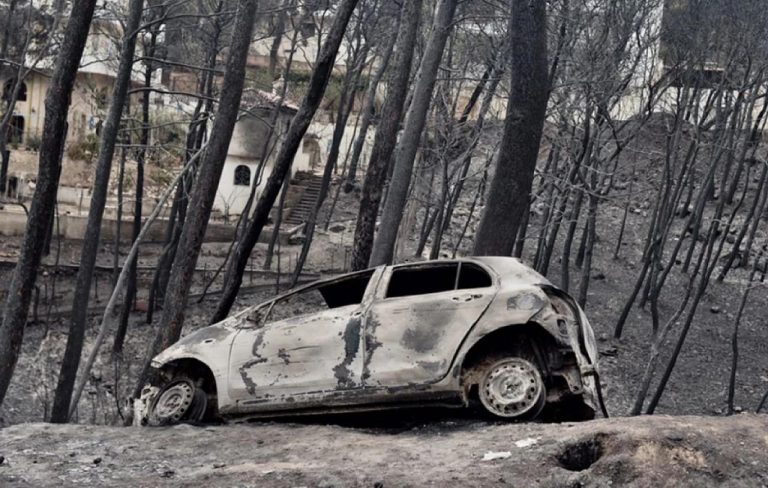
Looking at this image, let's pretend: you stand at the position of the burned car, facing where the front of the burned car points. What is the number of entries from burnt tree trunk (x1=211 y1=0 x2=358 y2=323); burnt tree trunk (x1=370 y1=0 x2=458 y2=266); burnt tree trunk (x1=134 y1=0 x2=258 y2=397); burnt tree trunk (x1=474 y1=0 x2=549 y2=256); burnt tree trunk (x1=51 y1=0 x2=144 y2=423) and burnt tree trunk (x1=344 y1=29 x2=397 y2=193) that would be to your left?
0

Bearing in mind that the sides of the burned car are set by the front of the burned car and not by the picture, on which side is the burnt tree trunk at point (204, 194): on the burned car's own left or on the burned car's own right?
on the burned car's own right

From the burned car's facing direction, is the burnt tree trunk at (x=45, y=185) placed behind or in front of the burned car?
in front

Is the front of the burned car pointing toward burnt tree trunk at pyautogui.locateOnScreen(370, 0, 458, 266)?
no

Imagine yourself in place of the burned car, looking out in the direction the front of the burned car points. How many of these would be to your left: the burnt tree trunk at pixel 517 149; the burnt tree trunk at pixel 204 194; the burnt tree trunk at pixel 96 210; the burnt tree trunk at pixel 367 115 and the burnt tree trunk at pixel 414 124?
0

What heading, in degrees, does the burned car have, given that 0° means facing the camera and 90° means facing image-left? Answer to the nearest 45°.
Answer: approximately 90°

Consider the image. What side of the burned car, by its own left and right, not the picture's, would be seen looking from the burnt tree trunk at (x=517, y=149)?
right

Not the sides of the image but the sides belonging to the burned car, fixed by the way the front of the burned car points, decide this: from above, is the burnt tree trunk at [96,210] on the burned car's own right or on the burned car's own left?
on the burned car's own right

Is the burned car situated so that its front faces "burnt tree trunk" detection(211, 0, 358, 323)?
no

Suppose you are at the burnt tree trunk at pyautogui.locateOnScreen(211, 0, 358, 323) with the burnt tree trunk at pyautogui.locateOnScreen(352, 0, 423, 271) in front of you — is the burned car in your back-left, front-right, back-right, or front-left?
back-right

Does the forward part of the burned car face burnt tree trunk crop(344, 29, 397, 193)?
no

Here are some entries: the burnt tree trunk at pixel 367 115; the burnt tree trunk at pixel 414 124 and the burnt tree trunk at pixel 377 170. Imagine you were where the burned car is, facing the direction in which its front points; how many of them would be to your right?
3
